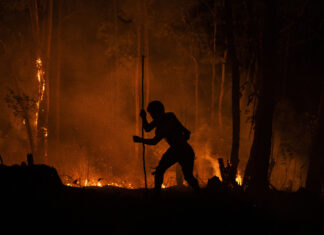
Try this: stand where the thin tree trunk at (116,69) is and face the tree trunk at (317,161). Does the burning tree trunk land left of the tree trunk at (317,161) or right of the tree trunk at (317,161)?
right

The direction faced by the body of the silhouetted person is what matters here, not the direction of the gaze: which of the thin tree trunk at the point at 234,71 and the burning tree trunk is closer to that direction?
the burning tree trunk

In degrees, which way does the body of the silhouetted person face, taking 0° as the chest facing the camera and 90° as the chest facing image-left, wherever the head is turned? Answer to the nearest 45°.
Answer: approximately 90°

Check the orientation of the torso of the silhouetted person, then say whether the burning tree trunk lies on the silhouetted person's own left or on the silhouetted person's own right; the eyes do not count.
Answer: on the silhouetted person's own right

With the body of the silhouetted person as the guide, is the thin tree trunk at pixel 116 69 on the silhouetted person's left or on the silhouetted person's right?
on the silhouetted person's right
